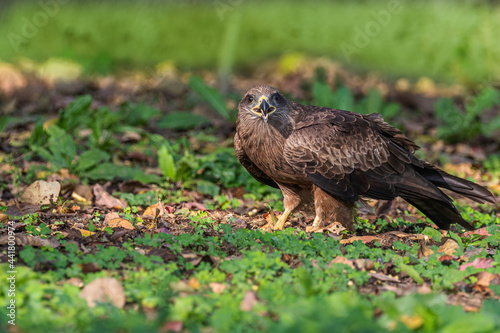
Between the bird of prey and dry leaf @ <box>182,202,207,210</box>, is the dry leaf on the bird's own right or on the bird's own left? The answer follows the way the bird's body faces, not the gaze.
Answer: on the bird's own right

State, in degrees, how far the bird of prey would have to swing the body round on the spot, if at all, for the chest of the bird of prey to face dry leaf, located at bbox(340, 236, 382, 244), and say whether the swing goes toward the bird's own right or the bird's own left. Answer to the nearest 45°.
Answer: approximately 90° to the bird's own left

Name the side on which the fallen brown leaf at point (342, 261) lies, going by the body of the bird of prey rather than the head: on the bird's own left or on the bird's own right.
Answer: on the bird's own left

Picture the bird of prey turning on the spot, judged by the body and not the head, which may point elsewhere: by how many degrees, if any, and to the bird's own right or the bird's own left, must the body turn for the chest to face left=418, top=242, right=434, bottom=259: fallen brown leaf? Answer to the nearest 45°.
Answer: approximately 90° to the bird's own left

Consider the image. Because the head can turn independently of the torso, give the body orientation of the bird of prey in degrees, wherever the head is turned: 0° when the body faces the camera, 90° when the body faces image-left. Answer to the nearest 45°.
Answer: approximately 45°

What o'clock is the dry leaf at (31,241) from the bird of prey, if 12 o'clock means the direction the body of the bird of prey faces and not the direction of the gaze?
The dry leaf is roughly at 12 o'clock from the bird of prey.

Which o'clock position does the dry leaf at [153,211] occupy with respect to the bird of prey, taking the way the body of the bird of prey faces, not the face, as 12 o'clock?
The dry leaf is roughly at 1 o'clock from the bird of prey.

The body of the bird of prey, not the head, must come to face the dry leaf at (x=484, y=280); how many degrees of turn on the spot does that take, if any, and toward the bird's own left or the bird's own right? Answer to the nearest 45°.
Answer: approximately 90° to the bird's own left
